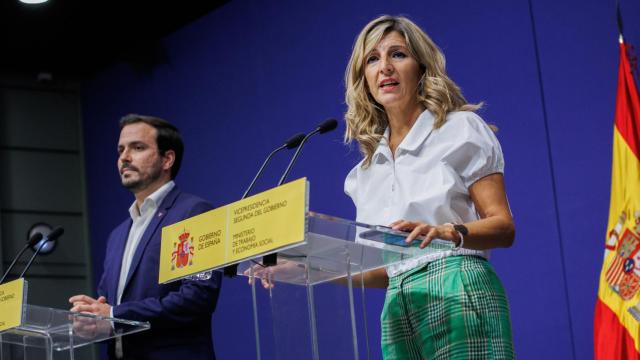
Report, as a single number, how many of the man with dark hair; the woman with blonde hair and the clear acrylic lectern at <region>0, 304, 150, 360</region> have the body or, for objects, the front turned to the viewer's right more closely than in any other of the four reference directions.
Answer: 0

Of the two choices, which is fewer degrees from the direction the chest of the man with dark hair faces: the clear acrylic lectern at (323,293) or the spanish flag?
the clear acrylic lectern

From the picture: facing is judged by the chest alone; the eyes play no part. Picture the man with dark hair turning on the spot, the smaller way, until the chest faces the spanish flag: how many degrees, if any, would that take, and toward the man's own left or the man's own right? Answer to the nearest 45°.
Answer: approximately 135° to the man's own left

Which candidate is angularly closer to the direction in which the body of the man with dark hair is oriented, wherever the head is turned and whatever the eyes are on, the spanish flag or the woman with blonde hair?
the woman with blonde hair

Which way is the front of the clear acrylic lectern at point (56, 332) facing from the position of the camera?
facing the viewer and to the left of the viewer

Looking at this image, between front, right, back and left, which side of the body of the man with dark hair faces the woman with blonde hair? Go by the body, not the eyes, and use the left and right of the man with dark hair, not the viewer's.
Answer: left

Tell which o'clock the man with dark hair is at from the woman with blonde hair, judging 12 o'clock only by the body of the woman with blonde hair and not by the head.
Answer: The man with dark hair is roughly at 3 o'clock from the woman with blonde hair.

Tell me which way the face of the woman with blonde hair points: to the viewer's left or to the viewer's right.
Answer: to the viewer's left

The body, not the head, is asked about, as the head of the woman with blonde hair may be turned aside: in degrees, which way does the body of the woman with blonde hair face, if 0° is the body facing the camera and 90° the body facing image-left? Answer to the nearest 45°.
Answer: approximately 45°

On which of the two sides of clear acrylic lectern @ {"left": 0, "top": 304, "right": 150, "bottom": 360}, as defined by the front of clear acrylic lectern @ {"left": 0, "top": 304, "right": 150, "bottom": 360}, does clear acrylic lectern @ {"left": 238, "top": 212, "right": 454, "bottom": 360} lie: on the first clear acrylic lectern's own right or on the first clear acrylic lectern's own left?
on the first clear acrylic lectern's own left

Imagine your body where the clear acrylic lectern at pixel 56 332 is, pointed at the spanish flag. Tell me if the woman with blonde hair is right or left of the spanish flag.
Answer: right

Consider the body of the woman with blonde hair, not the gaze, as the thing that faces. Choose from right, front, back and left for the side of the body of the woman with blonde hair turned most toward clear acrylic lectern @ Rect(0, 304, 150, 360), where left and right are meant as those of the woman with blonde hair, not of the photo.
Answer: right

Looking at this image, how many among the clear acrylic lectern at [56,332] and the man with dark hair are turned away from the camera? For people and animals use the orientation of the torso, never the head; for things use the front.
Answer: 0
